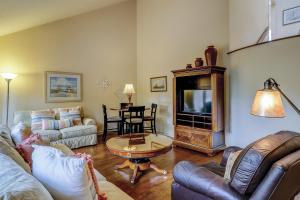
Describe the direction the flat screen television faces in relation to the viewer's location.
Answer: facing the viewer and to the left of the viewer

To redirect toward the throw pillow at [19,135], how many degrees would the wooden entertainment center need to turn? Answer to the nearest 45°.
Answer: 0° — it already faces it

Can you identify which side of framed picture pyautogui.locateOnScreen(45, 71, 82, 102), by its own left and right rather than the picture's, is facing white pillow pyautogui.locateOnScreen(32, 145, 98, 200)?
front

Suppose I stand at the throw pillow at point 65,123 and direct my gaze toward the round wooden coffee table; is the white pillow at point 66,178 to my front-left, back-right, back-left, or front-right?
front-right

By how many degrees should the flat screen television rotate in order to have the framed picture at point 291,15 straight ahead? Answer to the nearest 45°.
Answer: approximately 90° to its left

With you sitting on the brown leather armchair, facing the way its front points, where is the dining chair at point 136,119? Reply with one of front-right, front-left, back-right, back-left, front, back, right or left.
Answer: front

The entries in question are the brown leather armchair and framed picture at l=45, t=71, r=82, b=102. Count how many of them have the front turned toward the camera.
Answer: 1

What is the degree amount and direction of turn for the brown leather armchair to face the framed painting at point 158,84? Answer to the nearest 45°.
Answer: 0° — it already faces it

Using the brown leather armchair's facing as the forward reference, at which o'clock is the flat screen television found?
The flat screen television is roughly at 1 o'clock from the brown leather armchair.

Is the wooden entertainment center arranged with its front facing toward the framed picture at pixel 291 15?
no

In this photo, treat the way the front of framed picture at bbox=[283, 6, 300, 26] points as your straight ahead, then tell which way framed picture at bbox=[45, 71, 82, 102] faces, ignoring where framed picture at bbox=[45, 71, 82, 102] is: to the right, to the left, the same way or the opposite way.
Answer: to the left

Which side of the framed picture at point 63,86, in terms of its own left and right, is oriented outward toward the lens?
front

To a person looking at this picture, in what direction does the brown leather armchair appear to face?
facing away from the viewer and to the left of the viewer

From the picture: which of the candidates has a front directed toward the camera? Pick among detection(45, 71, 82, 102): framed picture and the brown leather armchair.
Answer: the framed picture

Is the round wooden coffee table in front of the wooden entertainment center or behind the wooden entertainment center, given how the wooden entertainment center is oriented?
in front
